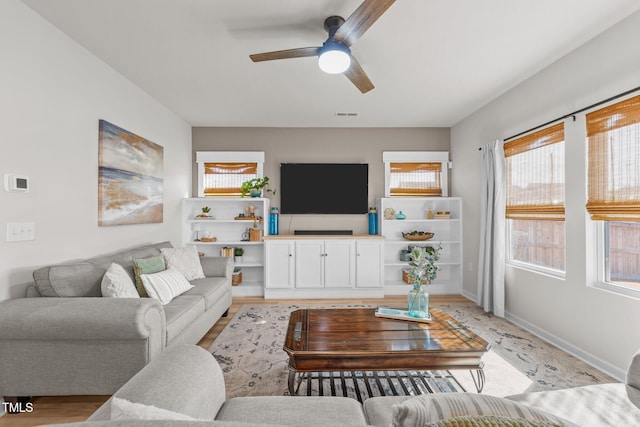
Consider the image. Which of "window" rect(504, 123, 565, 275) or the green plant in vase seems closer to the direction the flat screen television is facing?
the green plant in vase

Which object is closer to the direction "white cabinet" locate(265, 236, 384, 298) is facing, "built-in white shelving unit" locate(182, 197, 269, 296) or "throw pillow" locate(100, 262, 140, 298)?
the throw pillow

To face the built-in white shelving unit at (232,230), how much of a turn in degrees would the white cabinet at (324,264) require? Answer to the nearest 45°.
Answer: approximately 90° to its right

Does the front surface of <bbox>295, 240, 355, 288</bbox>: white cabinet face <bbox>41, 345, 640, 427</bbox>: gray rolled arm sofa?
yes

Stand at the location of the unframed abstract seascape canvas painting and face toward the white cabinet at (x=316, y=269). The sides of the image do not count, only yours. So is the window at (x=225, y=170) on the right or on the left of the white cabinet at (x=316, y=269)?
left

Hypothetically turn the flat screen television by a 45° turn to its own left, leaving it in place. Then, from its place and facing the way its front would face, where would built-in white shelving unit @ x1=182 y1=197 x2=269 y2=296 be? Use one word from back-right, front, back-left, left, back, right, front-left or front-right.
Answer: back-right

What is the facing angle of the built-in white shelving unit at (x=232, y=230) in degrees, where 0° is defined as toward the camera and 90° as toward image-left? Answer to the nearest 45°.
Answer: approximately 0°
